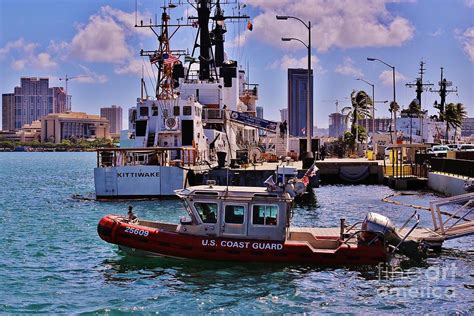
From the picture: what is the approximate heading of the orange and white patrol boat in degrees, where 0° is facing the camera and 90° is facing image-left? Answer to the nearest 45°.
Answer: approximately 90°
